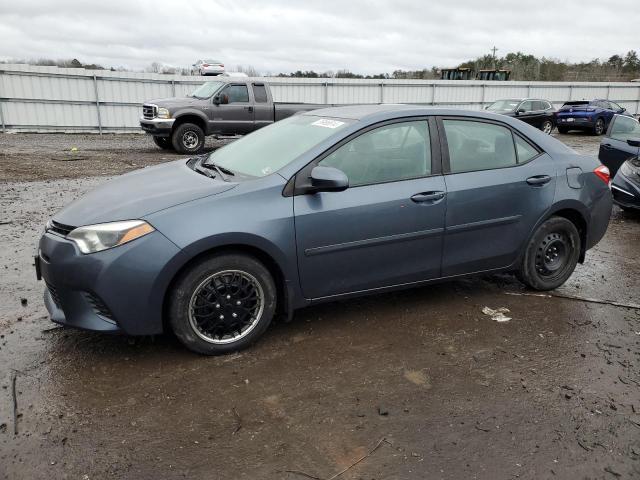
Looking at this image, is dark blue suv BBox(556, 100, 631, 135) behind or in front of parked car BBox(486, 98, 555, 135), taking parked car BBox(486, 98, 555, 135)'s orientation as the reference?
behind

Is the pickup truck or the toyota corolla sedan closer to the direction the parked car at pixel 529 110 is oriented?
the pickup truck

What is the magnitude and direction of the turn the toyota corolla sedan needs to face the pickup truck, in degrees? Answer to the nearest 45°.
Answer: approximately 135° to its right

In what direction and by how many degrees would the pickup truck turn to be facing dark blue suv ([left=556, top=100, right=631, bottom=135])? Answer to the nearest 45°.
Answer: approximately 180°

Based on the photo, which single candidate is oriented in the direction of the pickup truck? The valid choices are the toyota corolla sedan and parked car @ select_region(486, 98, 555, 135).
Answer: the parked car

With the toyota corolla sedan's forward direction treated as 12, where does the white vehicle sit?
The white vehicle is roughly at 4 o'clock from the toyota corolla sedan.

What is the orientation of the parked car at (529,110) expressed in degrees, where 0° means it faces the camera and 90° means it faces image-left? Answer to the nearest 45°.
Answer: approximately 45°

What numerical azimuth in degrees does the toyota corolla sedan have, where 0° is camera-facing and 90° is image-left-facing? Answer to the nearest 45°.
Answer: approximately 45°

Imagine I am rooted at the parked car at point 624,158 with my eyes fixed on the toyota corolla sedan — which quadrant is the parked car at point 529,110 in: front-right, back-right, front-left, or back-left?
back-right

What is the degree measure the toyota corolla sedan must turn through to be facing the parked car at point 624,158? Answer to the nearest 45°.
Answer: approximately 180°

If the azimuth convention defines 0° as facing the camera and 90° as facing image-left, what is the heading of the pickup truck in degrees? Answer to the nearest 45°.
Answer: approximately 45°

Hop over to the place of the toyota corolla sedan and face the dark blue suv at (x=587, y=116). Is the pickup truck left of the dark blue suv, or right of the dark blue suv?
left

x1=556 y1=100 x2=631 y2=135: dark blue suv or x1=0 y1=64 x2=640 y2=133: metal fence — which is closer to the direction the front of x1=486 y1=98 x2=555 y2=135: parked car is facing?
the metal fence
